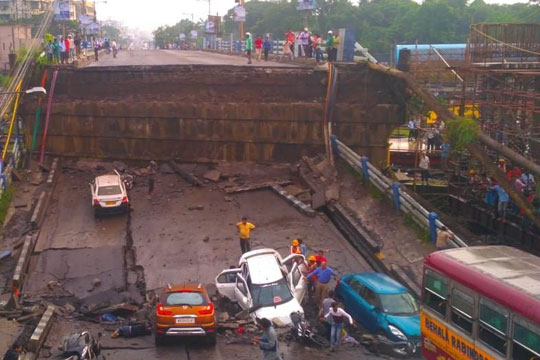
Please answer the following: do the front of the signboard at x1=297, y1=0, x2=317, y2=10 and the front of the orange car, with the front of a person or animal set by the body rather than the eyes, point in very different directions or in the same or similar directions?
very different directions

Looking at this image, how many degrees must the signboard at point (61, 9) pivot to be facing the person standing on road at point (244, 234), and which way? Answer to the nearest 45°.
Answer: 0° — it already faces them

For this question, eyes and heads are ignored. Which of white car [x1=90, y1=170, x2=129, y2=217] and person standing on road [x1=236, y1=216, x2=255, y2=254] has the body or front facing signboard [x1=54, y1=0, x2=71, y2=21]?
the white car

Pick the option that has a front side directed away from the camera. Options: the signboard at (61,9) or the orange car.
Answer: the orange car

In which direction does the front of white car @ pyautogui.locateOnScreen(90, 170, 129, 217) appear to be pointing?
away from the camera

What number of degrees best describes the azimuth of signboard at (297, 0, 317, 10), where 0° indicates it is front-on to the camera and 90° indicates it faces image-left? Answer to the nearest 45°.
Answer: approximately 0°

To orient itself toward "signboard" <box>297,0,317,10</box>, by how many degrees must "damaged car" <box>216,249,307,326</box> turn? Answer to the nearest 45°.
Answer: approximately 180°

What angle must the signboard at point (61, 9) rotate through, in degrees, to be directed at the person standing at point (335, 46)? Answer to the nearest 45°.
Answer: approximately 45° to its left
